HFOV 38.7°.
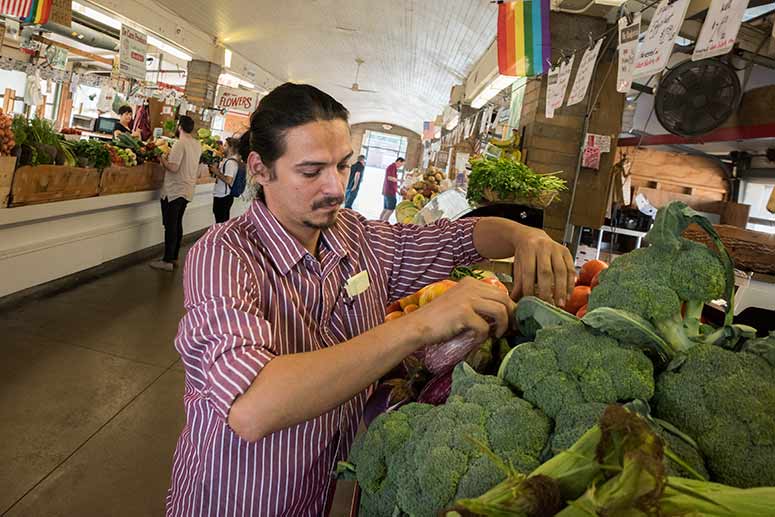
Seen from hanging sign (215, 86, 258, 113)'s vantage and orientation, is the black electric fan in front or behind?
in front

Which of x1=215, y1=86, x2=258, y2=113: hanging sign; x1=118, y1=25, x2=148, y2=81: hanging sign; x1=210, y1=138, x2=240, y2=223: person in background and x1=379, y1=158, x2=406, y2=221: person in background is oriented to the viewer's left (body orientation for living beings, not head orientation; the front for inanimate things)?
x1=210, y1=138, x2=240, y2=223: person in background

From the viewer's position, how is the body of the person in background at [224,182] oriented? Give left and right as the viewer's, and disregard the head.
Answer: facing to the left of the viewer

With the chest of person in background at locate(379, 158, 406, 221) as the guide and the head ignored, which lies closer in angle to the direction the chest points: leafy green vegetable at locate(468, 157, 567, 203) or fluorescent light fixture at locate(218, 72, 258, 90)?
the leafy green vegetable

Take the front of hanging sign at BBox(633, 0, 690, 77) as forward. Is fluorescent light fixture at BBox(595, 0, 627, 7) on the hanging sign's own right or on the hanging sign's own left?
on the hanging sign's own right

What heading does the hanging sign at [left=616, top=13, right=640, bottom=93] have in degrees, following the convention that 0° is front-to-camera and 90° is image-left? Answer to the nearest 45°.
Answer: approximately 45°
